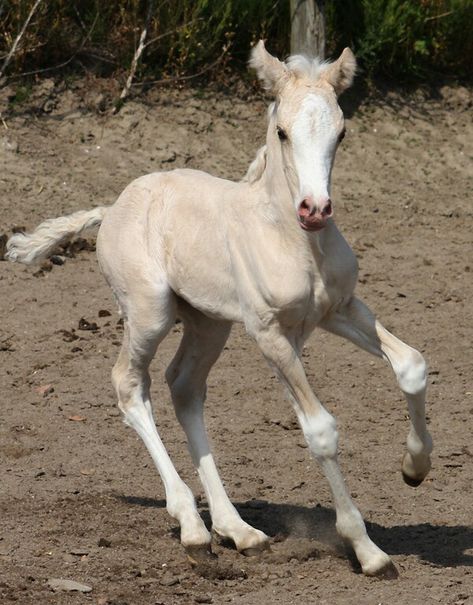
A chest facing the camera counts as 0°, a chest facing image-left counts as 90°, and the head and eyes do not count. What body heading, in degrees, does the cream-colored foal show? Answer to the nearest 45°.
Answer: approximately 315°

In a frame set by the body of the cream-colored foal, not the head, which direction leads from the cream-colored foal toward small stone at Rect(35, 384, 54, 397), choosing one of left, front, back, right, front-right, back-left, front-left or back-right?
back

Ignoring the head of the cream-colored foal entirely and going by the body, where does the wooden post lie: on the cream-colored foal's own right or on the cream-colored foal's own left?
on the cream-colored foal's own left
